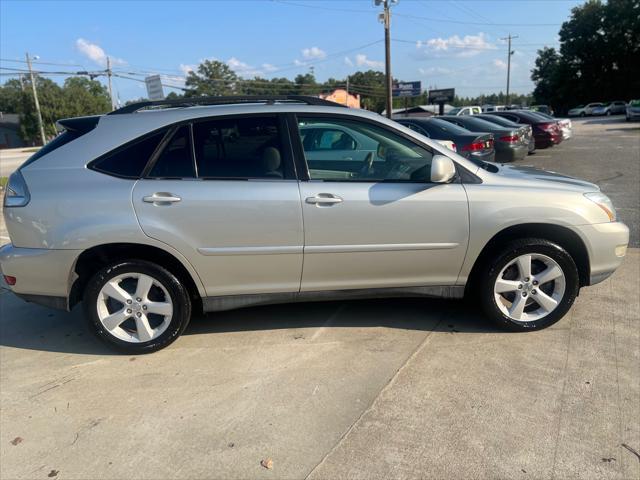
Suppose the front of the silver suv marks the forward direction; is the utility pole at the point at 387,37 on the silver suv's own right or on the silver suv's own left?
on the silver suv's own left

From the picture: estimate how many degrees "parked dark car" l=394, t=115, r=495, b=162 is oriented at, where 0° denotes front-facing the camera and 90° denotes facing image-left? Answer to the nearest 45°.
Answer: approximately 135°

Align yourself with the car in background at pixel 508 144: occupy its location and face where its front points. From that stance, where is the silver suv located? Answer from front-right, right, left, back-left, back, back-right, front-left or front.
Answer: back-left

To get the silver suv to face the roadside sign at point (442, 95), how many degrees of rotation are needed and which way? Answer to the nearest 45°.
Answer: approximately 90° to its left

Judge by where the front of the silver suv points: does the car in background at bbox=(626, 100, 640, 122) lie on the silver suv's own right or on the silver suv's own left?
on the silver suv's own left

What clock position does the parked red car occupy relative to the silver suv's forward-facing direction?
The parked red car is roughly at 10 o'clock from the silver suv.

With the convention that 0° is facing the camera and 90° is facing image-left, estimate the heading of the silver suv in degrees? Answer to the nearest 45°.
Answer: approximately 270°

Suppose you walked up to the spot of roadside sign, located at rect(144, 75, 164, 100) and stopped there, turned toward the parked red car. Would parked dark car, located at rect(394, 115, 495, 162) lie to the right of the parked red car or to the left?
right

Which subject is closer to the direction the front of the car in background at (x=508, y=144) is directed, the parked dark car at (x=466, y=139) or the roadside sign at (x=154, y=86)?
the roadside sign

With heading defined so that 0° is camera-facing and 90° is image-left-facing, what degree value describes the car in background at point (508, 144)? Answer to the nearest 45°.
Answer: approximately 135°

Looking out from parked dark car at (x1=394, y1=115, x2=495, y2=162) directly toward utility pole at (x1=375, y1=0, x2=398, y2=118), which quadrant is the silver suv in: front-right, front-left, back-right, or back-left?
back-left

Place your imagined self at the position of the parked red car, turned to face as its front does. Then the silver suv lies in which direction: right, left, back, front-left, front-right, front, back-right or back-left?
back-left

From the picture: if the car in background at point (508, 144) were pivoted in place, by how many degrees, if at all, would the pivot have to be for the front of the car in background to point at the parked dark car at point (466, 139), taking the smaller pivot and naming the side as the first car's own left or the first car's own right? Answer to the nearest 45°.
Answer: approximately 135° to the first car's own left

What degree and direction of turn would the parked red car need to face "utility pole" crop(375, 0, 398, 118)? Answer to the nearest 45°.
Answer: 0° — it already faces it
